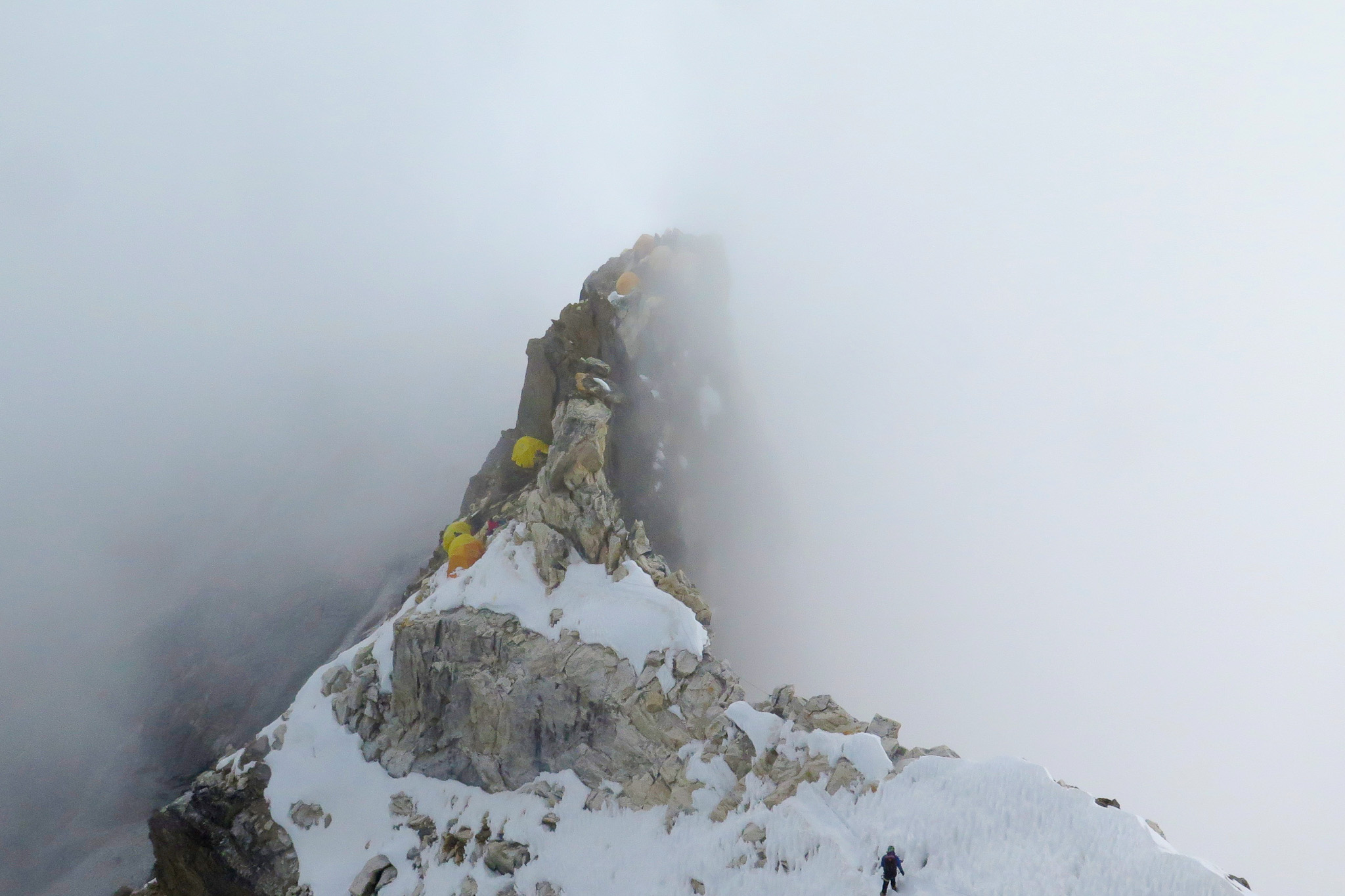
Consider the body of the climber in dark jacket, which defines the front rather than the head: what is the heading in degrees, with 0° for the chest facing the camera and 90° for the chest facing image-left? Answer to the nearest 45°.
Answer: approximately 180°

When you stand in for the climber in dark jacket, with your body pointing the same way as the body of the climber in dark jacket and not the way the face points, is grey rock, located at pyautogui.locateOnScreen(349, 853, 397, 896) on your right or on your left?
on your left

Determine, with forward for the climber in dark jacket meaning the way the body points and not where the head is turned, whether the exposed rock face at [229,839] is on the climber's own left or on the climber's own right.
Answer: on the climber's own left

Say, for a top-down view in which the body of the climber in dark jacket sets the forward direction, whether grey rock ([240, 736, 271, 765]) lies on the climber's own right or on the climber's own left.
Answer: on the climber's own left
